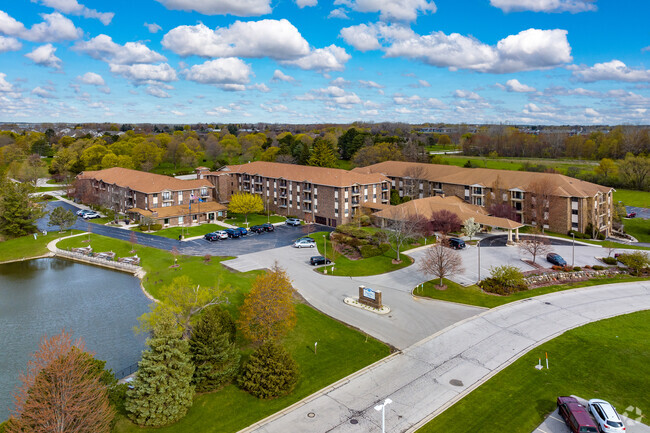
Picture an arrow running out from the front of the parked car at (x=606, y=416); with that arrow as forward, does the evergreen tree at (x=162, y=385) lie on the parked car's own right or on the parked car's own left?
on the parked car's own left

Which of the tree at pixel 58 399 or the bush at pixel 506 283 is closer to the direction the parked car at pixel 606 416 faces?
the bush

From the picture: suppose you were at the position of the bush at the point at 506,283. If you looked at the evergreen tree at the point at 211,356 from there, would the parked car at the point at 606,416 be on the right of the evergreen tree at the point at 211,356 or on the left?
left

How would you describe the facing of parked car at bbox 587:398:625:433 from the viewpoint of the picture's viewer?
facing away from the viewer and to the left of the viewer

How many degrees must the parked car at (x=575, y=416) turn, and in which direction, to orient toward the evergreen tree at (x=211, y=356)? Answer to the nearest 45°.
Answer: approximately 45° to its left

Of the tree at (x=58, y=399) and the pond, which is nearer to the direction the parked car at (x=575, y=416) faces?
the pond

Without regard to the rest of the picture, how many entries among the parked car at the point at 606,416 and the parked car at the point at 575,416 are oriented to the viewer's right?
0

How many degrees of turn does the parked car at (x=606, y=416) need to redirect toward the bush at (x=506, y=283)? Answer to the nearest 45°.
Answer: approximately 45° to its right

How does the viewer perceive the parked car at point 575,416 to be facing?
facing away from the viewer and to the left of the viewer

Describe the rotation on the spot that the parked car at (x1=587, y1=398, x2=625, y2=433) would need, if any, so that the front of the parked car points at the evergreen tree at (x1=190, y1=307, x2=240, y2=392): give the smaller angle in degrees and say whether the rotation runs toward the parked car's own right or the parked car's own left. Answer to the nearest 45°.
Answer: approximately 45° to the parked car's own left

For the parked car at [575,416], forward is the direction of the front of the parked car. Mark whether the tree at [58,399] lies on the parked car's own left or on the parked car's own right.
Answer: on the parked car's own left
